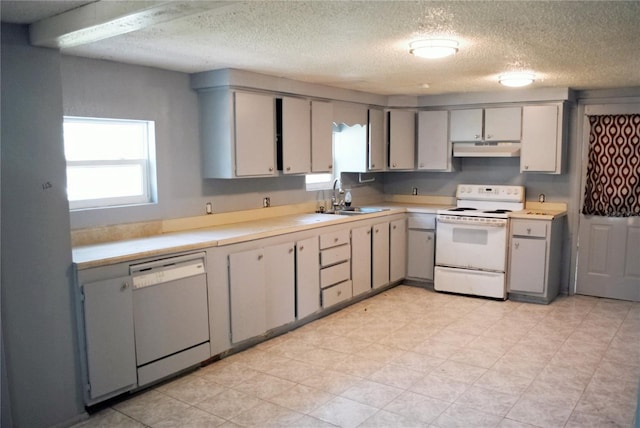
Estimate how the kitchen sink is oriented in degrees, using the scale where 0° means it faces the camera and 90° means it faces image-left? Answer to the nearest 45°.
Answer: approximately 315°

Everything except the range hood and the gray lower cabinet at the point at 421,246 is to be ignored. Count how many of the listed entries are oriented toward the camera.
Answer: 2

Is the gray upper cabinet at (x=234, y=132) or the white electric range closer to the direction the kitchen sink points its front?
the white electric range

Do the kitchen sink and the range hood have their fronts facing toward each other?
no

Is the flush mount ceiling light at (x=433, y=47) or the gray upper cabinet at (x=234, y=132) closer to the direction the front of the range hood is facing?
the flush mount ceiling light

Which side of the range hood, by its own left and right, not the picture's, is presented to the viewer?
front

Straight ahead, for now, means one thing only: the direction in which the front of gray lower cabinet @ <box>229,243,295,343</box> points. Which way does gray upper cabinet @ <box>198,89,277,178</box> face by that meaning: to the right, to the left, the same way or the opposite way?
the same way

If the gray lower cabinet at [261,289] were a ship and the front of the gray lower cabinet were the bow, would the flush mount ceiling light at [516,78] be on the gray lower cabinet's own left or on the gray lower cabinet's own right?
on the gray lower cabinet's own left

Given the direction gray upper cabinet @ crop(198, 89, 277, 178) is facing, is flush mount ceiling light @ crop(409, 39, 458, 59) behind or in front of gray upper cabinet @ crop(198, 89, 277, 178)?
in front

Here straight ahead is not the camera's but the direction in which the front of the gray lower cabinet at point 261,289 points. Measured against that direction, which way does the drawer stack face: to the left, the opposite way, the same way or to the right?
the same way

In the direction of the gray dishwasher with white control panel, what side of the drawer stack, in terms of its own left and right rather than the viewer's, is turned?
right

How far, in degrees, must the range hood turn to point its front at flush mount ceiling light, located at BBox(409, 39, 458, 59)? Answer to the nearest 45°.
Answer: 0° — it already faces it

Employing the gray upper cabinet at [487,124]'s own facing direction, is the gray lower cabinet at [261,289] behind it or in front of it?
in front

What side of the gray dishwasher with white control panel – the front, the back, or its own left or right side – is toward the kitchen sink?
left

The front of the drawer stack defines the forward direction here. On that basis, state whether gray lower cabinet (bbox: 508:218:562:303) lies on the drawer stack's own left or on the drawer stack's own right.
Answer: on the drawer stack's own left

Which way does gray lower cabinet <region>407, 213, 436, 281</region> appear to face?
toward the camera

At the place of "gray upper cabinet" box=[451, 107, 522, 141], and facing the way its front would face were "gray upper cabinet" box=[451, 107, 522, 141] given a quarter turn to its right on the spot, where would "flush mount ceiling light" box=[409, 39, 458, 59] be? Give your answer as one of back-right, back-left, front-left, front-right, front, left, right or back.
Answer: left

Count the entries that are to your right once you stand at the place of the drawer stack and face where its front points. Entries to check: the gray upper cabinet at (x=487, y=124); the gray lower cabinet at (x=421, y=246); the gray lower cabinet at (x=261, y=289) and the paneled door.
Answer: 1

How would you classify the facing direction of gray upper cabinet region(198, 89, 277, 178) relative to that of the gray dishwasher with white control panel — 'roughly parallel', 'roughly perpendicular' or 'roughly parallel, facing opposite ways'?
roughly parallel

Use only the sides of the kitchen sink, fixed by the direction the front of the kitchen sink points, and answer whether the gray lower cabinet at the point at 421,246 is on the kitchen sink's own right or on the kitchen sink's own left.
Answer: on the kitchen sink's own left
